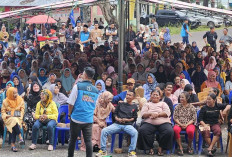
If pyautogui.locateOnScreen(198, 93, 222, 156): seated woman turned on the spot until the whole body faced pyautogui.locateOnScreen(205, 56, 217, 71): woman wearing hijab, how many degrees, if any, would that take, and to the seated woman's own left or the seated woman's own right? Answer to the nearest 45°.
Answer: approximately 180°

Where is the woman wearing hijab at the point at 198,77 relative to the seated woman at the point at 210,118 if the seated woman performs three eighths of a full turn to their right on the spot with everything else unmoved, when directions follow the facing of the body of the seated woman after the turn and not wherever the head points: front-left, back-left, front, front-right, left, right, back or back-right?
front-right

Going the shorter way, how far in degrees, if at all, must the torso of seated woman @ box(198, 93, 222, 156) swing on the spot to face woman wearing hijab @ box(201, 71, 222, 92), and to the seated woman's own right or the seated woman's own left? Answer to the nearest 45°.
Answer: approximately 180°

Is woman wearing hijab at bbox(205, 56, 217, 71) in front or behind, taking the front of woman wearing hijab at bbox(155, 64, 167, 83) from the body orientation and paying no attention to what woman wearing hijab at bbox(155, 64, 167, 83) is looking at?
behind

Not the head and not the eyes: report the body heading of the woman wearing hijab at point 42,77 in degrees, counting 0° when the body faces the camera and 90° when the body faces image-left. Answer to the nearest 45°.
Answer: approximately 0°

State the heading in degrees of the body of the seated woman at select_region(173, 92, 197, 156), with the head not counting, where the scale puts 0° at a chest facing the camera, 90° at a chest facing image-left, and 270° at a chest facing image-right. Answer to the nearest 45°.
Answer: approximately 0°

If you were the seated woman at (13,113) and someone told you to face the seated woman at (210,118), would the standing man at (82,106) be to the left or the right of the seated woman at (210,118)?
right

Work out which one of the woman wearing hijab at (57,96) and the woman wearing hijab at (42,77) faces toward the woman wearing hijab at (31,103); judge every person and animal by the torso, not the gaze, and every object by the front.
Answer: the woman wearing hijab at (42,77)

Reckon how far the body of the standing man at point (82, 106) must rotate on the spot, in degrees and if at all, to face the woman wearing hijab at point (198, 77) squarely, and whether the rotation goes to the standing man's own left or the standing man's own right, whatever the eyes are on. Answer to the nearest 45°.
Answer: approximately 90° to the standing man's own right

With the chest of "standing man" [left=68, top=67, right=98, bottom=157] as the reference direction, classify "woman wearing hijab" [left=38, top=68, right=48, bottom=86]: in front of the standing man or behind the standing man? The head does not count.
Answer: in front

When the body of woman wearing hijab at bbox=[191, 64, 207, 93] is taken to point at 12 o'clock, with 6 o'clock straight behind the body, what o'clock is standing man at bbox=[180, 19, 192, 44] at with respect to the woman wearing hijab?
The standing man is roughly at 6 o'clock from the woman wearing hijab.
